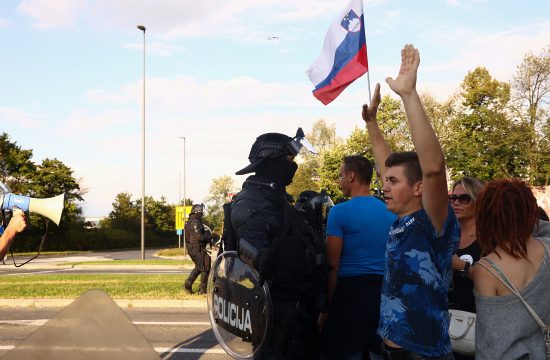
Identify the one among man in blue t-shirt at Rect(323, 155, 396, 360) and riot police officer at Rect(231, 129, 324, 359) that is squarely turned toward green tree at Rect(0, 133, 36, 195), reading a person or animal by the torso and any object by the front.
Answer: the man in blue t-shirt

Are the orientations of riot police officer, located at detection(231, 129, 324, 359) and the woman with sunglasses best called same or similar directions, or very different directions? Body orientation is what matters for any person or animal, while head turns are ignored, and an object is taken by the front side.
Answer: very different directions

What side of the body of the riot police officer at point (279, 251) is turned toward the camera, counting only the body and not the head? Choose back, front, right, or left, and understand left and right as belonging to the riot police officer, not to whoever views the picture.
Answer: right

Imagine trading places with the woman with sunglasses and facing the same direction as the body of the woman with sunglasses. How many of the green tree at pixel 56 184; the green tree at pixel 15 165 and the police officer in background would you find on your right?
3

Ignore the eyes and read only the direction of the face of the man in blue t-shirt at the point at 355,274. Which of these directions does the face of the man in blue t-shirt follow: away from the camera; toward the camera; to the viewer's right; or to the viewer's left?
to the viewer's left

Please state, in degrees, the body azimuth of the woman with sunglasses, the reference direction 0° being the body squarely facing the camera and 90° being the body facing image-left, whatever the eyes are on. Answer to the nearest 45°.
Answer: approximately 45°

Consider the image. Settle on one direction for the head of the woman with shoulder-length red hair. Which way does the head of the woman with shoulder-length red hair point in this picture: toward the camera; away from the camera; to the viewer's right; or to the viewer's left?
away from the camera

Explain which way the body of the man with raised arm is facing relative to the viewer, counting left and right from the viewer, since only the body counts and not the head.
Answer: facing the viewer and to the left of the viewer

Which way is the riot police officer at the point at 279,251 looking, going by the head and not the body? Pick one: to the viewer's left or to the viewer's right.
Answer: to the viewer's right

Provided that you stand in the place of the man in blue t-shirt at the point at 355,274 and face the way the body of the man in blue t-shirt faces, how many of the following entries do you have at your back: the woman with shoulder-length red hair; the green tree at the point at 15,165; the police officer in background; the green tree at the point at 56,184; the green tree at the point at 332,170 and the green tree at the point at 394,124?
1

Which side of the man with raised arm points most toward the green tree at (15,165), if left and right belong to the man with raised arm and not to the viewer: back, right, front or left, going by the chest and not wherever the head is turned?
right

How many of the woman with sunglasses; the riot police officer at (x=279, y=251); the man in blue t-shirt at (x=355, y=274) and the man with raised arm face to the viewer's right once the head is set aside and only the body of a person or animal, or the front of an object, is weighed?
1

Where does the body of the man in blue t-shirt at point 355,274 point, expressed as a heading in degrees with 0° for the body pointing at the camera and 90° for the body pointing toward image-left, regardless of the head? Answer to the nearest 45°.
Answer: approximately 135°
